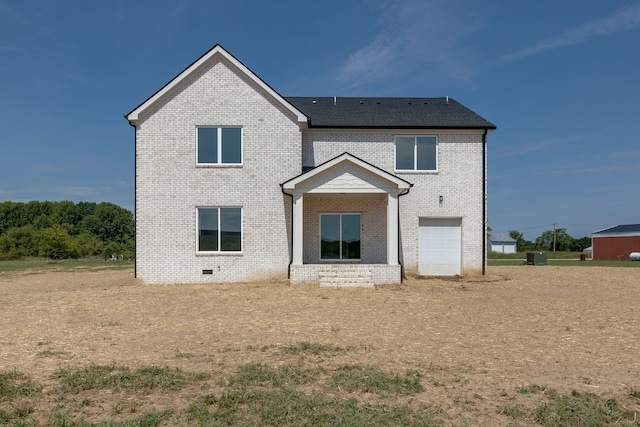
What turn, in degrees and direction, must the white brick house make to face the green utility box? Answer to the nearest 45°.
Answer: approximately 45° to its right

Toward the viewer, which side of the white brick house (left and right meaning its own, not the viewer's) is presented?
back
